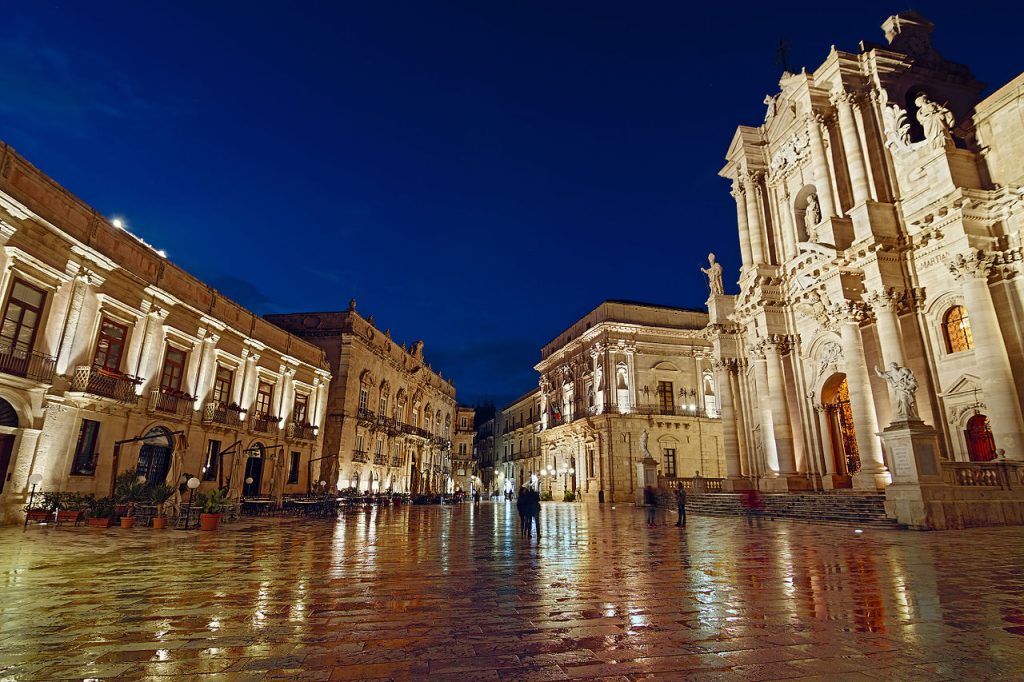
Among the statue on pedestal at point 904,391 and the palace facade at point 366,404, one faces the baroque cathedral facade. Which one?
the palace facade

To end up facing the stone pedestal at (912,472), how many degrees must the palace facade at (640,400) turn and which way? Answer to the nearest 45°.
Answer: approximately 45° to its left

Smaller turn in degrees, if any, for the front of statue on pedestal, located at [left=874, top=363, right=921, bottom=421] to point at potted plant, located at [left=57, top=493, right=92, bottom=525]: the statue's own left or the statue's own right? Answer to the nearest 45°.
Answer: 0° — it already faces it

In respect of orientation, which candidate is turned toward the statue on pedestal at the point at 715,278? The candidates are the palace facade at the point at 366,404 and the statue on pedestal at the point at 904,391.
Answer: the palace facade

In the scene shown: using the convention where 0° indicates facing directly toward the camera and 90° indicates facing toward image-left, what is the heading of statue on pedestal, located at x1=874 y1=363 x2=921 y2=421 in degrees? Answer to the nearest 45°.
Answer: approximately 45°

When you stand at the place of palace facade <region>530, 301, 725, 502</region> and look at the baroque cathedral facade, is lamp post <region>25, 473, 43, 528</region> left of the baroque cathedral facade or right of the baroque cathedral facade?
right

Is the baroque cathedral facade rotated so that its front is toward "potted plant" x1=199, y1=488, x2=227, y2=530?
yes

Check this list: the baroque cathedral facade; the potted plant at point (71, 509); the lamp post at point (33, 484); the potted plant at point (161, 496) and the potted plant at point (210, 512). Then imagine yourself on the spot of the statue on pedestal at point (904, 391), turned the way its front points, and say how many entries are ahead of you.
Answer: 4

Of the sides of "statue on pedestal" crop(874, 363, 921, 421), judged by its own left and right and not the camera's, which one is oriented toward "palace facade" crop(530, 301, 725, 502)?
right

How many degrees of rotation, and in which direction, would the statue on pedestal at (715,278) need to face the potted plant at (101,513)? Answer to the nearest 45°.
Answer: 0° — it already faces it

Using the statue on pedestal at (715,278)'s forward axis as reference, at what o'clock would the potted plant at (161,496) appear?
The potted plant is roughly at 12 o'clock from the statue on pedestal.
